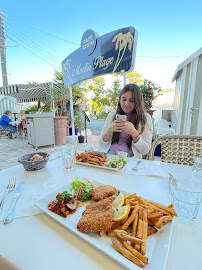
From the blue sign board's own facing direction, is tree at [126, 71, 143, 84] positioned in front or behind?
behind

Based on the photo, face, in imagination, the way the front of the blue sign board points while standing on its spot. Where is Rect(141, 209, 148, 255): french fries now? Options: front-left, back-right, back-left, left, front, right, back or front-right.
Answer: front-left

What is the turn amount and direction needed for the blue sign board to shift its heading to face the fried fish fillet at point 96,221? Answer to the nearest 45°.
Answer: approximately 45° to its left

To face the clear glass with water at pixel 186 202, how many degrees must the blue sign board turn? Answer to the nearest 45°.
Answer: approximately 45° to its left

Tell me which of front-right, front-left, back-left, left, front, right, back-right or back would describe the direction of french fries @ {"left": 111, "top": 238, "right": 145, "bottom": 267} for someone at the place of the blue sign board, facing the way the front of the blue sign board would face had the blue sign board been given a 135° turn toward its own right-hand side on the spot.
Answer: back

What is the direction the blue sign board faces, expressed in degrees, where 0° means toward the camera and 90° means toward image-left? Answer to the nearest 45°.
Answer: approximately 45°

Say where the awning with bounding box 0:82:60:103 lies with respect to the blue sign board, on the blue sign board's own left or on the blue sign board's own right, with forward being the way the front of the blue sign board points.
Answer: on the blue sign board's own right

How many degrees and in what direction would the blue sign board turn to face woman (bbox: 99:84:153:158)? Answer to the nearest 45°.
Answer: approximately 45° to its left

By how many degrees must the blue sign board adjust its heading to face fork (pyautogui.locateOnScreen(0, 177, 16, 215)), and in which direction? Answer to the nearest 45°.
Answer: approximately 45° to its left

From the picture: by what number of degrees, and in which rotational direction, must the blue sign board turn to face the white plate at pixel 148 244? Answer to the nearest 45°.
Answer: approximately 45° to its left

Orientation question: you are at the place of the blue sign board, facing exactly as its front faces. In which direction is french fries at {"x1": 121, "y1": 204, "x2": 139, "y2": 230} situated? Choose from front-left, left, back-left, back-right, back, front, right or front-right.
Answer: front-left

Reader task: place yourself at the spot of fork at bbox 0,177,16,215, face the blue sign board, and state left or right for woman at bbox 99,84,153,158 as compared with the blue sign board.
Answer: right

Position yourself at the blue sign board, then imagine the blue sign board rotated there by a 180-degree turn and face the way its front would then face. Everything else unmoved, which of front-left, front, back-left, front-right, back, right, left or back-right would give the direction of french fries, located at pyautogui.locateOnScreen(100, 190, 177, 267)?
back-right

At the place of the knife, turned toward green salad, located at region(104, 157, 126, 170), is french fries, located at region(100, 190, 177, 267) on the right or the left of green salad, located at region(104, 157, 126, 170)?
right
